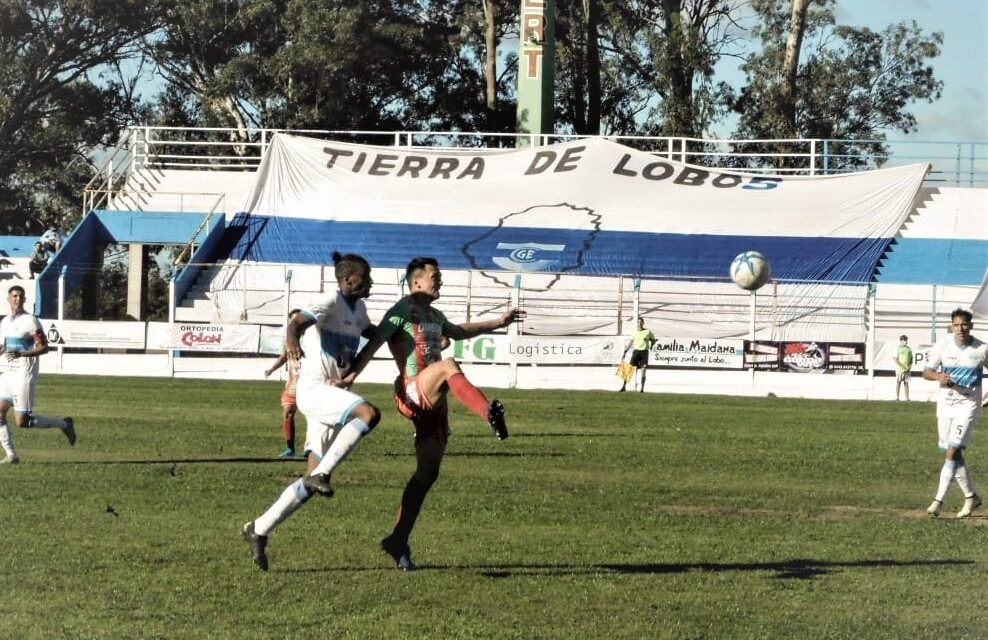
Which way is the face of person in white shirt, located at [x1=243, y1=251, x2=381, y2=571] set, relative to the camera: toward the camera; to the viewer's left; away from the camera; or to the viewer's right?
to the viewer's right

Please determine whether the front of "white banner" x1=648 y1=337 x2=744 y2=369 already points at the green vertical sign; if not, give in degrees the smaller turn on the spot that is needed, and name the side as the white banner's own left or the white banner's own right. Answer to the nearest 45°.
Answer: approximately 135° to the white banner's own right

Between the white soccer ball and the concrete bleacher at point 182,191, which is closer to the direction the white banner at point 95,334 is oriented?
the white soccer ball

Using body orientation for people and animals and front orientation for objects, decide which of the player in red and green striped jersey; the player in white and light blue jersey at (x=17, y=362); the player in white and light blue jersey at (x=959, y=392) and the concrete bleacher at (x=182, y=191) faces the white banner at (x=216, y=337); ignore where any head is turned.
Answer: the concrete bleacher

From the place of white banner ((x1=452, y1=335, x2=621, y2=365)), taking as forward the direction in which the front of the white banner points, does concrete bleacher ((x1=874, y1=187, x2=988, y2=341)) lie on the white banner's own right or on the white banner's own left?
on the white banner's own left

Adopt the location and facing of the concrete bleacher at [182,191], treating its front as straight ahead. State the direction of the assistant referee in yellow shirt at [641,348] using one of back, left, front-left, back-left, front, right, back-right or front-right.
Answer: front-left

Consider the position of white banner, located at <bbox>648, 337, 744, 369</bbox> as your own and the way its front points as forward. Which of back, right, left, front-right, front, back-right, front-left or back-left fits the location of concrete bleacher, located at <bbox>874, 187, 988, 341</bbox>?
back-left

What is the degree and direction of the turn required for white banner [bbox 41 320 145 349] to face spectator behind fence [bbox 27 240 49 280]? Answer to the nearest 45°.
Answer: approximately 180°

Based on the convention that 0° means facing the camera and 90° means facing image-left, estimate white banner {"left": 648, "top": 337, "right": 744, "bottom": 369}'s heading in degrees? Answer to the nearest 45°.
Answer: approximately 0°

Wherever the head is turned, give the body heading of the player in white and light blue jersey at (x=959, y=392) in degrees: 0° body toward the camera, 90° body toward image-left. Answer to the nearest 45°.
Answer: approximately 0°
